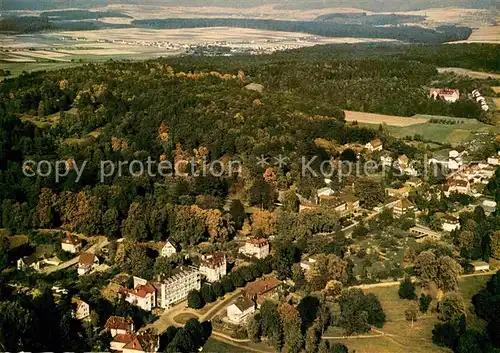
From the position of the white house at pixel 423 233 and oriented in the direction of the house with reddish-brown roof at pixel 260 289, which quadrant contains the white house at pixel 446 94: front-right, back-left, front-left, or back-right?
back-right

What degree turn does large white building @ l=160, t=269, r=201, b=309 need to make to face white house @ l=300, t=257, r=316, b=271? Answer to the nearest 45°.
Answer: approximately 45° to its left

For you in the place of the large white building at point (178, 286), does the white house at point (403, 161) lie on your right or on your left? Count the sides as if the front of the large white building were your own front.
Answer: on your left

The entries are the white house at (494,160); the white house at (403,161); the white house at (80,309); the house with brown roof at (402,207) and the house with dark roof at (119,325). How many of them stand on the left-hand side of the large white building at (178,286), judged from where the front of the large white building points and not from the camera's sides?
3

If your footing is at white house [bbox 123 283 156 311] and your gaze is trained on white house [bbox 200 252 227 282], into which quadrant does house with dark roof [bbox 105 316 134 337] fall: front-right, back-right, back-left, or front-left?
back-right

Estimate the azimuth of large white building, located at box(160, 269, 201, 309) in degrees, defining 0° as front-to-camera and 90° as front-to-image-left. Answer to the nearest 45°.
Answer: approximately 315°

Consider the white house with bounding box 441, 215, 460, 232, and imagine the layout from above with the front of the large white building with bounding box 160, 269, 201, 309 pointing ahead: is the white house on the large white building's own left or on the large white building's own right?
on the large white building's own left

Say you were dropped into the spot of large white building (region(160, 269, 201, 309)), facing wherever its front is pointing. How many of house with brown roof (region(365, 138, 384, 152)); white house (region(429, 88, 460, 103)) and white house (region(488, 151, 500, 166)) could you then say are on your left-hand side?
3

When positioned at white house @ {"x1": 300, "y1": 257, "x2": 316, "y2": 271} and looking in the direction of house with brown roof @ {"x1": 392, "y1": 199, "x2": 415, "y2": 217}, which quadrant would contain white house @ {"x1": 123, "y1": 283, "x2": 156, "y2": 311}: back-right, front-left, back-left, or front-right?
back-left

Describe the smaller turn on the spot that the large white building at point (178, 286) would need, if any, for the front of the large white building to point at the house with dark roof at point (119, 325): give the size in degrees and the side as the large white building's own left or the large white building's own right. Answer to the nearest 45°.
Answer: approximately 90° to the large white building's own right

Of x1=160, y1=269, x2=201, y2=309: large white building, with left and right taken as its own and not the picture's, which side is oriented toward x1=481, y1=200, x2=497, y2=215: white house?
left
